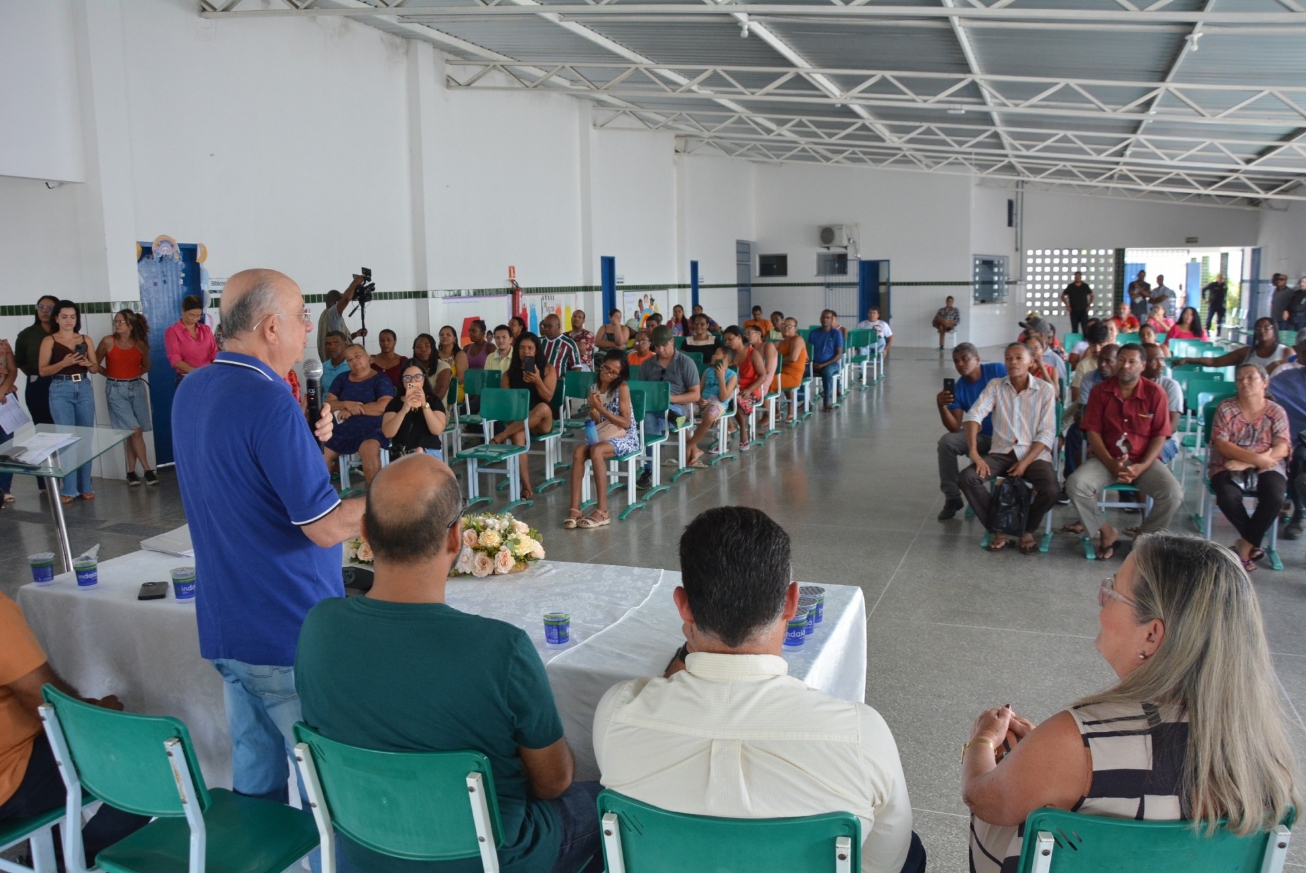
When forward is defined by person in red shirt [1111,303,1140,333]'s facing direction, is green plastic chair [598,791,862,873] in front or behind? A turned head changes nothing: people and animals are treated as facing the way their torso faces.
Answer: in front

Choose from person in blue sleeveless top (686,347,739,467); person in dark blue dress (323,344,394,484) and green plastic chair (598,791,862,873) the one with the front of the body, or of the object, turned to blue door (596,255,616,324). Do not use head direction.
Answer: the green plastic chair

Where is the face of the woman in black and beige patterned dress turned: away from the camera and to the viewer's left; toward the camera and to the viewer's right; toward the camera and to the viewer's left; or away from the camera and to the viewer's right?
away from the camera and to the viewer's left

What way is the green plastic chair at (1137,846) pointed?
away from the camera

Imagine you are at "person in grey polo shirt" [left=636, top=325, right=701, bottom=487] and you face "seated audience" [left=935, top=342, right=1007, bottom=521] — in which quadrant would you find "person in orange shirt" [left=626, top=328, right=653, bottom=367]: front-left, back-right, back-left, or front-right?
back-left

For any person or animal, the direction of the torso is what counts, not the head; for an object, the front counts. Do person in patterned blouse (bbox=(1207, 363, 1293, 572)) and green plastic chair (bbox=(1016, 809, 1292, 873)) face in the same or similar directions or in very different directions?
very different directions

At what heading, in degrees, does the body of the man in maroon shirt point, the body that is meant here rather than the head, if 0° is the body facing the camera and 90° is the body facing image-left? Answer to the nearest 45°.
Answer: approximately 0°

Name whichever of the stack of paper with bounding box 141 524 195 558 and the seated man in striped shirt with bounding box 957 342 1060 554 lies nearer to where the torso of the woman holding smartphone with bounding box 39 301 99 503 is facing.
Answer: the stack of paper

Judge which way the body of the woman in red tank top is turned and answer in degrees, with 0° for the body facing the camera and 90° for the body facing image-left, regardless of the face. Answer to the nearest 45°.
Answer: approximately 0°

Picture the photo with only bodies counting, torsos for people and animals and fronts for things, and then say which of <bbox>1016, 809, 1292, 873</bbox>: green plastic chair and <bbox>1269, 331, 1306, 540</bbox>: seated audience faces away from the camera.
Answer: the green plastic chair

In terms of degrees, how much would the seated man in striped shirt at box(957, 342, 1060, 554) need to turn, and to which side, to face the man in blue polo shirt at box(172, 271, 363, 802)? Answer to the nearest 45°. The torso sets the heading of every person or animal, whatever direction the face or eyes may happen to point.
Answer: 0° — they already face them

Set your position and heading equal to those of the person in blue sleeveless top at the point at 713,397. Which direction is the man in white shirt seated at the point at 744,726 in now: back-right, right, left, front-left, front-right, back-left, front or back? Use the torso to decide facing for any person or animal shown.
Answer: front-left

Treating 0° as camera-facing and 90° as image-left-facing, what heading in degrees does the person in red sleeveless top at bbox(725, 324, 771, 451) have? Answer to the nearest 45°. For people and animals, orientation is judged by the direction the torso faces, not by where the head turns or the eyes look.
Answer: approximately 45°
